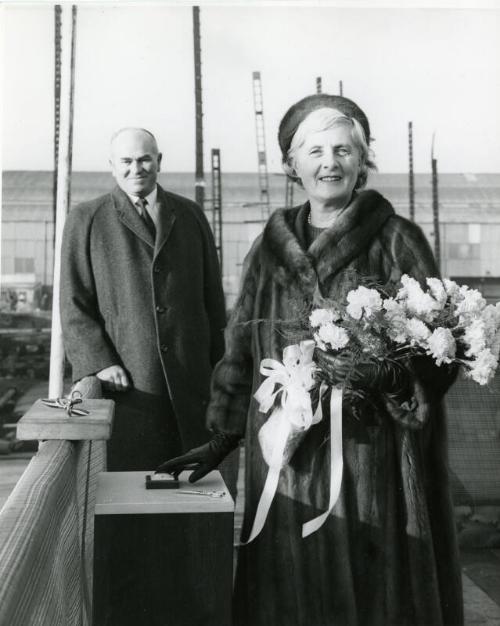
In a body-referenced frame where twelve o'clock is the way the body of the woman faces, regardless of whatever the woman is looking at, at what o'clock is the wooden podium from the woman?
The wooden podium is roughly at 2 o'clock from the woman.

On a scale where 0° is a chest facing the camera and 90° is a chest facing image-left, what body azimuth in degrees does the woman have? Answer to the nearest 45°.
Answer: approximately 0°

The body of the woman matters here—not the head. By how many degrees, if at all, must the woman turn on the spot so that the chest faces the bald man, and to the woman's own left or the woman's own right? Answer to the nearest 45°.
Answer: approximately 135° to the woman's own right
